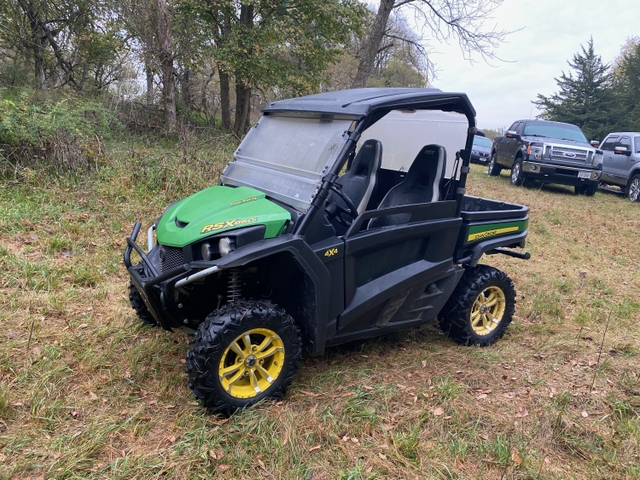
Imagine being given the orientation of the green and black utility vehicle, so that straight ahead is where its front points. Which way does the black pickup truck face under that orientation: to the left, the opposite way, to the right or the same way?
to the left

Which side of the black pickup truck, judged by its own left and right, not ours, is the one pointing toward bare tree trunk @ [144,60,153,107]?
right

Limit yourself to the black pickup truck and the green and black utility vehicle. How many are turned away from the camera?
0

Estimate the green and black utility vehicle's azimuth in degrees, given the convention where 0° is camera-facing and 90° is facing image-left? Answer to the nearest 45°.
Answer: approximately 45°

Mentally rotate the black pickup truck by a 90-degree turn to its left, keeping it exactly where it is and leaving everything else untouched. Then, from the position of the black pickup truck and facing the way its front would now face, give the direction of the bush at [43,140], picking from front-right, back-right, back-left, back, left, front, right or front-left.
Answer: back

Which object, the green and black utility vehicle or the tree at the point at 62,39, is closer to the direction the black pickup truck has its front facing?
the green and black utility vehicle

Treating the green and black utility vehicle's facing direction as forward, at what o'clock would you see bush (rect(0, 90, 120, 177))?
The bush is roughly at 3 o'clock from the green and black utility vehicle.

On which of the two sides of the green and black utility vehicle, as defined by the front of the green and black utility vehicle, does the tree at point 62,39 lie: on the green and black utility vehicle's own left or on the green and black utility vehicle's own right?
on the green and black utility vehicle's own right

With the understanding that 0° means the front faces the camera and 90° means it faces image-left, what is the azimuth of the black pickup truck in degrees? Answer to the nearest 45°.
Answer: approximately 315°

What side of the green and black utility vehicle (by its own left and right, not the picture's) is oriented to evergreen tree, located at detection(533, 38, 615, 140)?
back

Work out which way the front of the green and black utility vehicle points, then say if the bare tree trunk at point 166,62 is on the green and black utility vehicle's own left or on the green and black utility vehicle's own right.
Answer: on the green and black utility vehicle's own right

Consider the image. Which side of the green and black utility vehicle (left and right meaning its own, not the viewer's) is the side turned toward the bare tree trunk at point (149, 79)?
right

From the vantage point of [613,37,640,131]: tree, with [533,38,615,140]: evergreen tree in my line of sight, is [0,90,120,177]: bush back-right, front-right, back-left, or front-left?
front-left

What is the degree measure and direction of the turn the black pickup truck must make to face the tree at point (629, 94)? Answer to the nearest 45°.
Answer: approximately 135° to its left

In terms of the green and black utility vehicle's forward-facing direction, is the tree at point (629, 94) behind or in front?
behind
